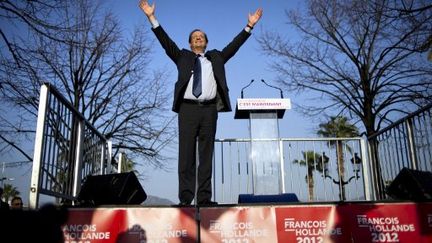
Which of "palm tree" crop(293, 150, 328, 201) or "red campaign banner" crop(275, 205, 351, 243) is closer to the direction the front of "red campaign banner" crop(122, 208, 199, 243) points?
the red campaign banner

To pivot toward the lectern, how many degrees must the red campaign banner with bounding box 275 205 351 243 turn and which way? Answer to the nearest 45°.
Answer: approximately 180°

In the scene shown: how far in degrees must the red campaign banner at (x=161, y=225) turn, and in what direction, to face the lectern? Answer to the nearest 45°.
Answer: approximately 135° to its left

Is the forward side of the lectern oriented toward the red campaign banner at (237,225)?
yes

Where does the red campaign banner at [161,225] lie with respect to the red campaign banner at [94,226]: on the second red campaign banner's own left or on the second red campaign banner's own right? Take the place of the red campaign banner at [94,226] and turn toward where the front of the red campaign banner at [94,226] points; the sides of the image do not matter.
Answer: on the second red campaign banner's own left

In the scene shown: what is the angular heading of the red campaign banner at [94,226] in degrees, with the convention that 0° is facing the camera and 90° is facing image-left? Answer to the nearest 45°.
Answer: approximately 0°

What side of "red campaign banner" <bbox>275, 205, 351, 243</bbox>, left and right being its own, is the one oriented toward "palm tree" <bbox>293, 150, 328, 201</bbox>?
back

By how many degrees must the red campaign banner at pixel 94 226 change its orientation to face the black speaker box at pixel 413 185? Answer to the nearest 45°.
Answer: approximately 90° to its left

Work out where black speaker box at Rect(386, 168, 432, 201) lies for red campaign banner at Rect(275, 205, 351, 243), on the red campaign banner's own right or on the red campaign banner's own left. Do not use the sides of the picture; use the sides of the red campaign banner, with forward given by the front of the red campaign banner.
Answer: on the red campaign banner's own left
